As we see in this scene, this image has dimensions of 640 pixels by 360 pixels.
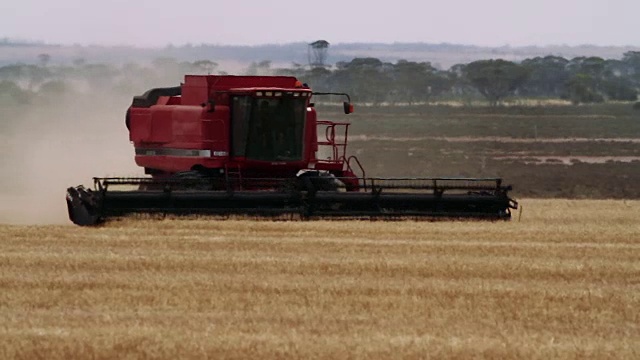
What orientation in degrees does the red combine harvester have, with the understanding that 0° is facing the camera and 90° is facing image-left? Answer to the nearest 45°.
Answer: approximately 315°
